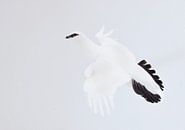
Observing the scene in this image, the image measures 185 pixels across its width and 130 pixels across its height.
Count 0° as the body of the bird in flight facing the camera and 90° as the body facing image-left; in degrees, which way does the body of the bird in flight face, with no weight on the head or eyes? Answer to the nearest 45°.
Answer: approximately 90°
